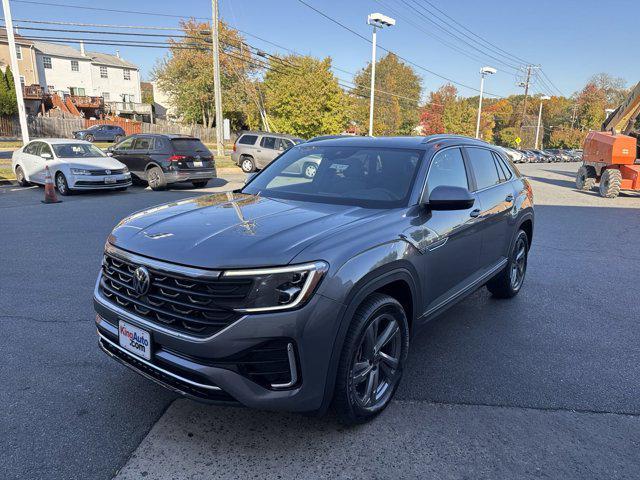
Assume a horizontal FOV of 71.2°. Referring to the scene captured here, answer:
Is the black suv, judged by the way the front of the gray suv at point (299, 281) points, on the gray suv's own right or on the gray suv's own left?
on the gray suv's own right

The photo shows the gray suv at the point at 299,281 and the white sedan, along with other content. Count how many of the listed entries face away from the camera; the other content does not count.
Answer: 0

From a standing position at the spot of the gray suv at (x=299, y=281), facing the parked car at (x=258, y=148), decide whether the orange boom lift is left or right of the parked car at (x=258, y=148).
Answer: right

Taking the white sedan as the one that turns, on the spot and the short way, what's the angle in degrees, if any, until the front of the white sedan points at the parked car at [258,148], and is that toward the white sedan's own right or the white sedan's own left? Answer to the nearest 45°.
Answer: approximately 90° to the white sedan's own left

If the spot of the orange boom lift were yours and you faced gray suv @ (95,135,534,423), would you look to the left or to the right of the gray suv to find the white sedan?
right

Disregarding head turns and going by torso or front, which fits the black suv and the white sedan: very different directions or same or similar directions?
very different directions

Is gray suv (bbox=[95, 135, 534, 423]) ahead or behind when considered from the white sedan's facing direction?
ahead

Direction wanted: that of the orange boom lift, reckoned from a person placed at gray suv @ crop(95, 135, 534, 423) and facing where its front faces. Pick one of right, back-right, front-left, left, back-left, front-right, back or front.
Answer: back

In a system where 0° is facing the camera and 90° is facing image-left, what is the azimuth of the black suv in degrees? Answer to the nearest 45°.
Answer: approximately 135°

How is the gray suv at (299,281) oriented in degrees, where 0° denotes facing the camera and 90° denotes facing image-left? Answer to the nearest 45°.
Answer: approximately 45°

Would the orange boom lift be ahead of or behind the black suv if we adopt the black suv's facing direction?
behind

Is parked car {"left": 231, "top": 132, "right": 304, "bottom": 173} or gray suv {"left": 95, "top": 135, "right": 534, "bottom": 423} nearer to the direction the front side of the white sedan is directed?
the gray suv

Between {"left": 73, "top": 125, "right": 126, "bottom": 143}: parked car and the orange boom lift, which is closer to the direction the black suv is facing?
the parked car

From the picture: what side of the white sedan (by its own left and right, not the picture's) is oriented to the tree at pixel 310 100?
left

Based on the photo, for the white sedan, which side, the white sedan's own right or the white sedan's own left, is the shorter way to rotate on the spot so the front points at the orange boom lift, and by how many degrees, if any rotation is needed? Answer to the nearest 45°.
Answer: approximately 45° to the white sedan's own left

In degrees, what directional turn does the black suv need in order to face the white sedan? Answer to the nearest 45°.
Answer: approximately 45° to its left
